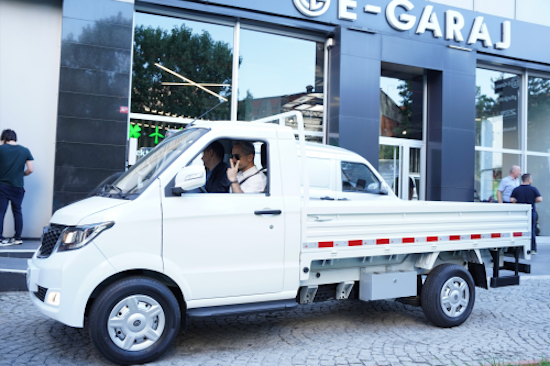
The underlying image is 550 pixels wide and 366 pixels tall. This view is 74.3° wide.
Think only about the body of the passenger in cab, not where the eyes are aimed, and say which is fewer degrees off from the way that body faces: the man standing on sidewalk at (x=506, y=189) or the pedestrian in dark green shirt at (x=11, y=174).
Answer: the pedestrian in dark green shirt

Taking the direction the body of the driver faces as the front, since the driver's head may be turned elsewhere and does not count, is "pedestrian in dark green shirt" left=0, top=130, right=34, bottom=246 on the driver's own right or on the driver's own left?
on the driver's own right

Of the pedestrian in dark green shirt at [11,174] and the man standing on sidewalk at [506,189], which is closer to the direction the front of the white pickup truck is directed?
the pedestrian in dark green shirt

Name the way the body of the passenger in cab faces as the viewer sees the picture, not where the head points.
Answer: to the viewer's left

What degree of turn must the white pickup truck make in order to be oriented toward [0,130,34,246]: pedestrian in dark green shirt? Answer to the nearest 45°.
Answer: approximately 90° to its right

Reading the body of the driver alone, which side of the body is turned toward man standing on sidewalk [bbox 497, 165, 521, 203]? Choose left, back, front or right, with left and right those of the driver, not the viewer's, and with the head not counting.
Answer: back

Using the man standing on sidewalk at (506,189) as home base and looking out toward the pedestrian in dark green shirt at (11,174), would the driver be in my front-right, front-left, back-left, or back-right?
front-left

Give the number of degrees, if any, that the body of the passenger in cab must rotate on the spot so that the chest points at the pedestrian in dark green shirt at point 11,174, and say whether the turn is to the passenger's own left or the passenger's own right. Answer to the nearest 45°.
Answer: approximately 45° to the passenger's own right

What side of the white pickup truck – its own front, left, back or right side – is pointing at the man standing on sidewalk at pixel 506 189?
back

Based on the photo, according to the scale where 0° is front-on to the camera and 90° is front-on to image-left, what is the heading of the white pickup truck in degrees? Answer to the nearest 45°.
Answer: approximately 45°

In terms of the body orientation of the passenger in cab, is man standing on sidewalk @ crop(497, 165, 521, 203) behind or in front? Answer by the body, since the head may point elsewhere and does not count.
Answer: behind

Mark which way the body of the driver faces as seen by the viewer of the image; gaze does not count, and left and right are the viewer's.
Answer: facing the viewer and to the left of the viewer

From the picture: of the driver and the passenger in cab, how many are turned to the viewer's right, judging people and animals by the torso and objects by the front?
0
